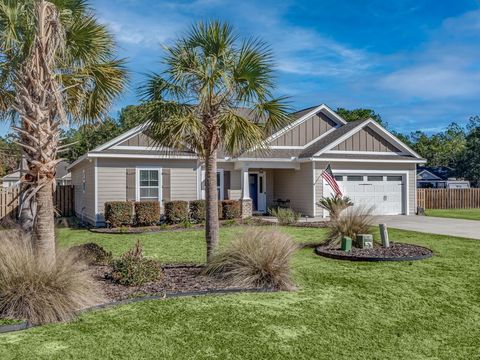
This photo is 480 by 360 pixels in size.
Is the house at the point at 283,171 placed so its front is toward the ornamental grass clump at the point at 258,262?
yes

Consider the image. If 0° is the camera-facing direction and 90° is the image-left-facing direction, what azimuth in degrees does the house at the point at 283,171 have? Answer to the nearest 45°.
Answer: approximately 0°

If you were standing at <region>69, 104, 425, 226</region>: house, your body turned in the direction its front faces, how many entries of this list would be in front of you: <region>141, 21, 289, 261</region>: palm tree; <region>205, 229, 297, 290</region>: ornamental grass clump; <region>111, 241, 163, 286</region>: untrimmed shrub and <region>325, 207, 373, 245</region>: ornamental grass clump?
4

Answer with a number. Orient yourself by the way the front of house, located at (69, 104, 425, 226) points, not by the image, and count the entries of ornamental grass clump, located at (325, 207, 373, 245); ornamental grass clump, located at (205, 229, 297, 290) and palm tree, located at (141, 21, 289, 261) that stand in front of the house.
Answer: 3

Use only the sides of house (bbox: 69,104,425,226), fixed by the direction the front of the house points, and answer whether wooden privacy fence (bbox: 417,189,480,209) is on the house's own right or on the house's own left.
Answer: on the house's own left

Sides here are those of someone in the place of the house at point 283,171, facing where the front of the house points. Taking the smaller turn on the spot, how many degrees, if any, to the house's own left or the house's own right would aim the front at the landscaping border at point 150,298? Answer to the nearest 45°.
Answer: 0° — it already faces it

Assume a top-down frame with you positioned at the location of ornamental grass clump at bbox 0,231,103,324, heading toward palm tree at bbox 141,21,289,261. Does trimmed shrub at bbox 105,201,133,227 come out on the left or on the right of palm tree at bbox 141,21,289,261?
left
